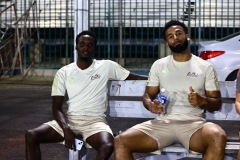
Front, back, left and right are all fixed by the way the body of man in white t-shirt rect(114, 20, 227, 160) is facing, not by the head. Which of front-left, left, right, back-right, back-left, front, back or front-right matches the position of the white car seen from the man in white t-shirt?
back

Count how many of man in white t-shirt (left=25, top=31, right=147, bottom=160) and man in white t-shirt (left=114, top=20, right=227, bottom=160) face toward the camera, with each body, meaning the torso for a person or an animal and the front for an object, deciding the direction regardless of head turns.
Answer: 2

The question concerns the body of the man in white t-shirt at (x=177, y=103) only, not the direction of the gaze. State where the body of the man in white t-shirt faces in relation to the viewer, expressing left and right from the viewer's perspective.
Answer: facing the viewer

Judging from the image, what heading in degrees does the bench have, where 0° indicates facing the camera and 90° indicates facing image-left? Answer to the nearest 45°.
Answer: approximately 0°

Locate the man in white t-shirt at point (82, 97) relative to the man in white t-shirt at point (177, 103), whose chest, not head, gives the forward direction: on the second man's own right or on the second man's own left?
on the second man's own right

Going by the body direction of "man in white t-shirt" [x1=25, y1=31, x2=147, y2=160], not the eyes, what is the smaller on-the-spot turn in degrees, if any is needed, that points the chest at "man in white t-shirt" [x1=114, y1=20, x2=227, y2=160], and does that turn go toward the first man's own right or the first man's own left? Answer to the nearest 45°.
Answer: approximately 45° to the first man's own left

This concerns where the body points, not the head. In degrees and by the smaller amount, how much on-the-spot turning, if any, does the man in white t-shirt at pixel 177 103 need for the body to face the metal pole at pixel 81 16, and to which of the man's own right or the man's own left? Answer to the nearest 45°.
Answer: approximately 135° to the man's own right

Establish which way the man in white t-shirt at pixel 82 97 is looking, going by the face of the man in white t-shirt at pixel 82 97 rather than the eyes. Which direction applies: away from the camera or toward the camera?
toward the camera

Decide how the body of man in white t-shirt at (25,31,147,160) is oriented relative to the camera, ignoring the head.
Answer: toward the camera

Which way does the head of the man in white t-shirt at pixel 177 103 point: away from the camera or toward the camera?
toward the camera
